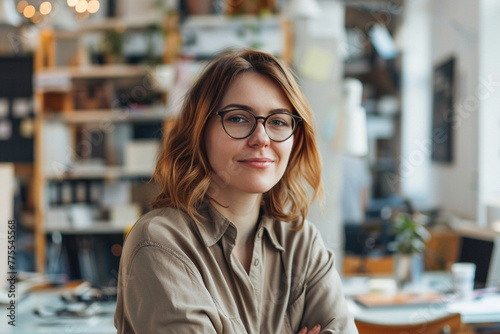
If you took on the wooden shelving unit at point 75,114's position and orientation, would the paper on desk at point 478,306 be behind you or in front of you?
in front

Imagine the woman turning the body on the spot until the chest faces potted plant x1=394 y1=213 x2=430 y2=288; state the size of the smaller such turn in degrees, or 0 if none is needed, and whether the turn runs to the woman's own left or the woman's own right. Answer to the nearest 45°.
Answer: approximately 90° to the woman's own left

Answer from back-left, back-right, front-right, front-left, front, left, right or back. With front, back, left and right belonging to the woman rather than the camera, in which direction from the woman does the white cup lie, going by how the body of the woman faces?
left

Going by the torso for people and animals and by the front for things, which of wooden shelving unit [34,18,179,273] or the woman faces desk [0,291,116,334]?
the wooden shelving unit

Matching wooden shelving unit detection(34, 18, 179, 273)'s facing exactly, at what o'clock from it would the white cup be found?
The white cup is roughly at 11 o'clock from the wooden shelving unit.

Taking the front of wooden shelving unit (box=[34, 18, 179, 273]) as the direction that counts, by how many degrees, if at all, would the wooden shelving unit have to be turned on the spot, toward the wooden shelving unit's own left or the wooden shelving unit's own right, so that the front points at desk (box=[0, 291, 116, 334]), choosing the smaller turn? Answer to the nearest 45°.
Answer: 0° — it already faces it

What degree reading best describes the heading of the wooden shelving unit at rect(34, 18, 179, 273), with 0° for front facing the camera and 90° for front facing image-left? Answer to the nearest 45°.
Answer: approximately 0°

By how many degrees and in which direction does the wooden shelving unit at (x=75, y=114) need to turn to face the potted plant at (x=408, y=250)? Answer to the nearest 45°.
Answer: approximately 45° to its left

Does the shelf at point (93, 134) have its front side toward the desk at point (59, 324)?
yes

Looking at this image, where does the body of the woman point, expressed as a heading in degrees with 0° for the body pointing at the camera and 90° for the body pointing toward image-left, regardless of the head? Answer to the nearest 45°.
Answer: approximately 315°
